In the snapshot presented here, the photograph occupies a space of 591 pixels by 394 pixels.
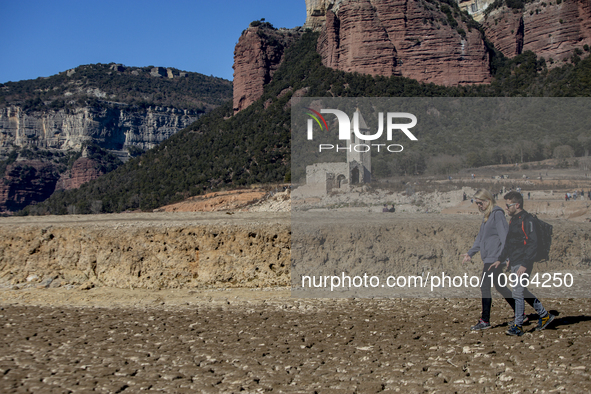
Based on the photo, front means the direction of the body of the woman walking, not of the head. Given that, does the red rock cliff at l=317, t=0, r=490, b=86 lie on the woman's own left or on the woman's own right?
on the woman's own right

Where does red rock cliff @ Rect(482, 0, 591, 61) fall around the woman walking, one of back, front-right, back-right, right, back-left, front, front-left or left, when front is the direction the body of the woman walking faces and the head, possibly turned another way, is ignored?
right

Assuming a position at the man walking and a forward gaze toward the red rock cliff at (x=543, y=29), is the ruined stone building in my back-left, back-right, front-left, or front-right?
front-left

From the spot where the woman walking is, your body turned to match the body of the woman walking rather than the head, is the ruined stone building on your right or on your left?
on your right

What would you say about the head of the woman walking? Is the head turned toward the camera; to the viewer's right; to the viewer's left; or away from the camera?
to the viewer's left

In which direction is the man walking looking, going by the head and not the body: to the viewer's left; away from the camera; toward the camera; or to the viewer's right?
to the viewer's left

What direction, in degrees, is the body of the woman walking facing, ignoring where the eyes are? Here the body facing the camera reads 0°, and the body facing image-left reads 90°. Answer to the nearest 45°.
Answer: approximately 90°

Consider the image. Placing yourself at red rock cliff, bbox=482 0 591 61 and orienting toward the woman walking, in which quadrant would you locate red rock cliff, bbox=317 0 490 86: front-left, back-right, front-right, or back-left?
front-right

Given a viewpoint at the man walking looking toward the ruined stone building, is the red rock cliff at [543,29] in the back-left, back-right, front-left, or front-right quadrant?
front-right
